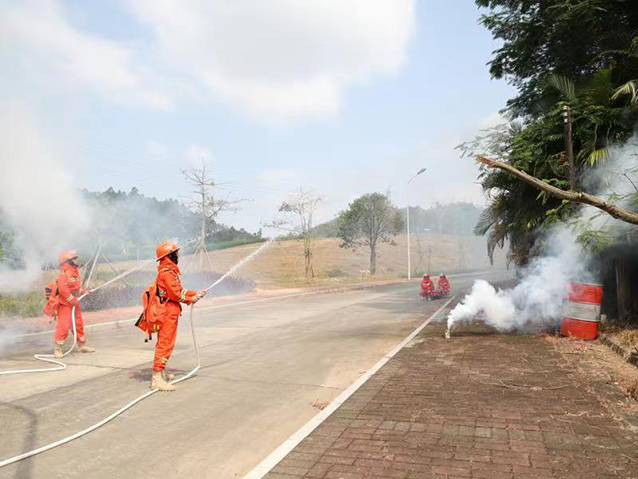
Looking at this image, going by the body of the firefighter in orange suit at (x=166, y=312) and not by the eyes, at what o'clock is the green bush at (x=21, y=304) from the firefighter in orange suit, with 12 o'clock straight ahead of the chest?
The green bush is roughly at 8 o'clock from the firefighter in orange suit.

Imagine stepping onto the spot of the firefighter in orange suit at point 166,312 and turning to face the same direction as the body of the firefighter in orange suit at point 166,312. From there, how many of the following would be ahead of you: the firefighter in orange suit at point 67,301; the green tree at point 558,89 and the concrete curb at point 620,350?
2

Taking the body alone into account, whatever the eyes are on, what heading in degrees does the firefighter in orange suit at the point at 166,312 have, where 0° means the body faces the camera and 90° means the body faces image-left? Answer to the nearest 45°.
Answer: approximately 270°

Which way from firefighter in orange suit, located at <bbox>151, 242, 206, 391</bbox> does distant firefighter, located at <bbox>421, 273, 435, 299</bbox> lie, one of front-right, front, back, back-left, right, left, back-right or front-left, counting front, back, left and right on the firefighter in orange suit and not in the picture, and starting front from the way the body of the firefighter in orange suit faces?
front-left

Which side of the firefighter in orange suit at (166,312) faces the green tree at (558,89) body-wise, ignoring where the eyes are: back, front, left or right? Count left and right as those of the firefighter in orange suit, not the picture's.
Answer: front

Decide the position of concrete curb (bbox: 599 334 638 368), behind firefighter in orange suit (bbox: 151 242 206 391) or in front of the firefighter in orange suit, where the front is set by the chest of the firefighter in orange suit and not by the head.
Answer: in front

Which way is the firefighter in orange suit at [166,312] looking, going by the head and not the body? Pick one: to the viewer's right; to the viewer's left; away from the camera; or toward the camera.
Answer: to the viewer's right

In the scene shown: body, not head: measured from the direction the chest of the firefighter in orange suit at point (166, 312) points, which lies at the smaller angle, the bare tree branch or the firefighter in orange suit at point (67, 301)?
the bare tree branch

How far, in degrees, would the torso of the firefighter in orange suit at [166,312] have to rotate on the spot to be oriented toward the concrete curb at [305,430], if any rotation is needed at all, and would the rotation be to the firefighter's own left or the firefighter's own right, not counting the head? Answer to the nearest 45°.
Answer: approximately 45° to the firefighter's own right

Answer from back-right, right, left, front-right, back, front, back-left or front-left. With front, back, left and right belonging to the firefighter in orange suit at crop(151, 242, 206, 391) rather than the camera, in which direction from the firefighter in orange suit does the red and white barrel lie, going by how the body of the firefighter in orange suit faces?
front

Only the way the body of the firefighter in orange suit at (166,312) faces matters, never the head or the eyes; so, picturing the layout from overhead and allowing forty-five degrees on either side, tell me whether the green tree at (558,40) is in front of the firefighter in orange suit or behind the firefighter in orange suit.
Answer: in front

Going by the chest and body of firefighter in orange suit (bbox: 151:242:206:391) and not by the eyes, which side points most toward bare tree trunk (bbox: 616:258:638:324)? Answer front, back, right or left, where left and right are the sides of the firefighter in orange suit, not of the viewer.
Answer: front

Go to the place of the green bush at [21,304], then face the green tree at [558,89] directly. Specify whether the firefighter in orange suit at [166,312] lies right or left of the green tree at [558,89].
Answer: right

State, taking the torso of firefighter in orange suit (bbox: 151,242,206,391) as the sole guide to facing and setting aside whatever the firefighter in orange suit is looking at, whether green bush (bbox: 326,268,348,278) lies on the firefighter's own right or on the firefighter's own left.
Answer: on the firefighter's own left
